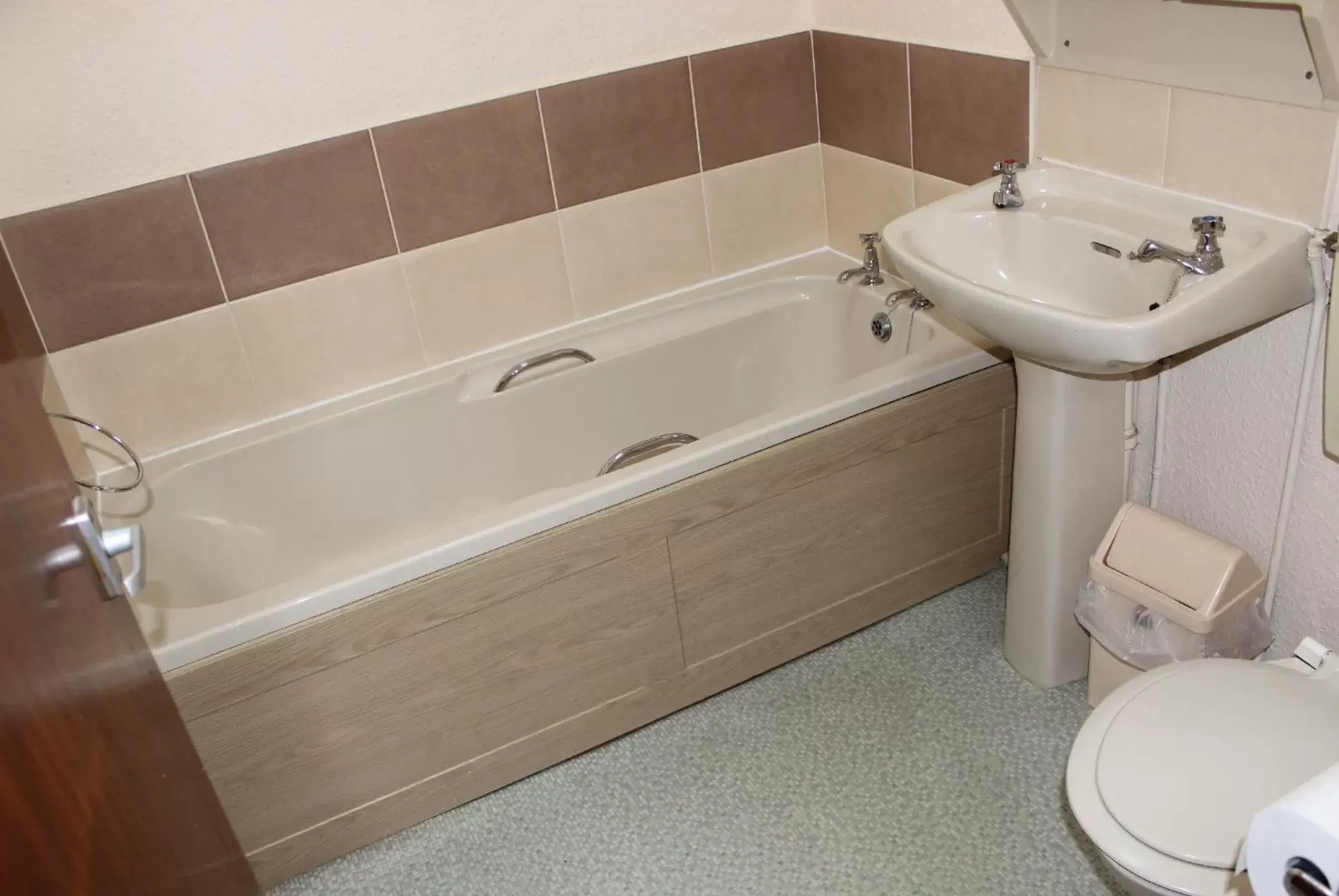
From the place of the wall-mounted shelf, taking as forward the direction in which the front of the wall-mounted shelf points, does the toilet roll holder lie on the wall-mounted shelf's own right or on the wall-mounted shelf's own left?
on the wall-mounted shelf's own left

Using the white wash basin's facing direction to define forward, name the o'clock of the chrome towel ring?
The chrome towel ring is roughly at 1 o'clock from the white wash basin.

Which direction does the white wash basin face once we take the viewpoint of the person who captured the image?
facing the viewer and to the left of the viewer

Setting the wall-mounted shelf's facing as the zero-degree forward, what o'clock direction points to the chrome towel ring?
The chrome towel ring is roughly at 1 o'clock from the wall-mounted shelf.

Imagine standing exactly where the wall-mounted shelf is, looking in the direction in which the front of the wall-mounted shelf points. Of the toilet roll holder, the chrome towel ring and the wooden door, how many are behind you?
0

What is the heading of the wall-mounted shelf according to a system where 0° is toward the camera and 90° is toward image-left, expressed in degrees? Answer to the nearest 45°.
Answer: approximately 45°

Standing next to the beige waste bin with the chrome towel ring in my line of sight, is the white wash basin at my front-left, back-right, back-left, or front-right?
front-right

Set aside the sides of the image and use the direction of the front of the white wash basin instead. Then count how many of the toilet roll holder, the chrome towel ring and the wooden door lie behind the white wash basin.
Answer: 0

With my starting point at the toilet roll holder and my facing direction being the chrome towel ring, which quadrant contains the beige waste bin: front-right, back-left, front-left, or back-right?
front-right

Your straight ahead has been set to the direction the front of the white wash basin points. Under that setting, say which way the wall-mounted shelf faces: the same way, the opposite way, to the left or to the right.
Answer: the same way

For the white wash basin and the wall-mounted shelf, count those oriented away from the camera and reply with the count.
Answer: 0

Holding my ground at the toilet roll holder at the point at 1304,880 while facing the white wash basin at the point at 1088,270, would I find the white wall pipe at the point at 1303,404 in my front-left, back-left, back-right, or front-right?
front-right
